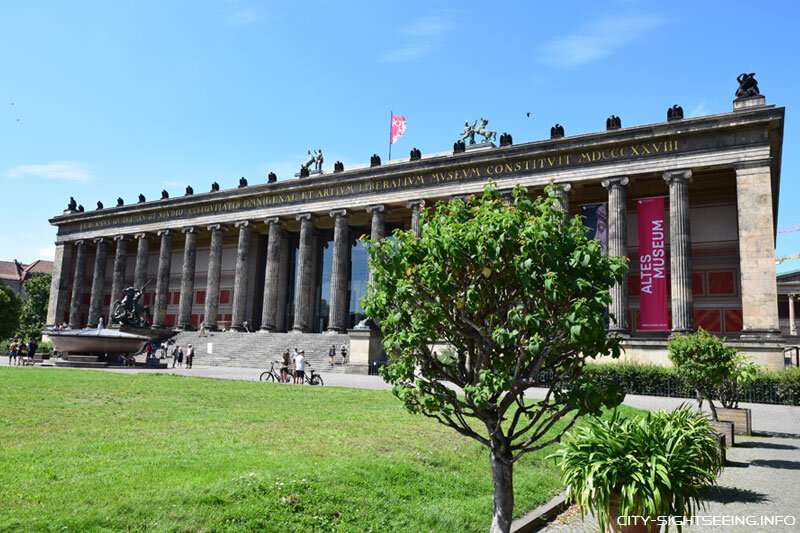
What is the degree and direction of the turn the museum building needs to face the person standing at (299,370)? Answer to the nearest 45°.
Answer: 0° — it already faces them

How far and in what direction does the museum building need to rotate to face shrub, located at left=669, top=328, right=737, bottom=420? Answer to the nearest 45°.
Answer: approximately 45° to its left

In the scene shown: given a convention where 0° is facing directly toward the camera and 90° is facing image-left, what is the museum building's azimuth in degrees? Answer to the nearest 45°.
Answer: approximately 45°

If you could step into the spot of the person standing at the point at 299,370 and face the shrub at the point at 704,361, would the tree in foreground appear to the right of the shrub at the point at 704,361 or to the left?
right
